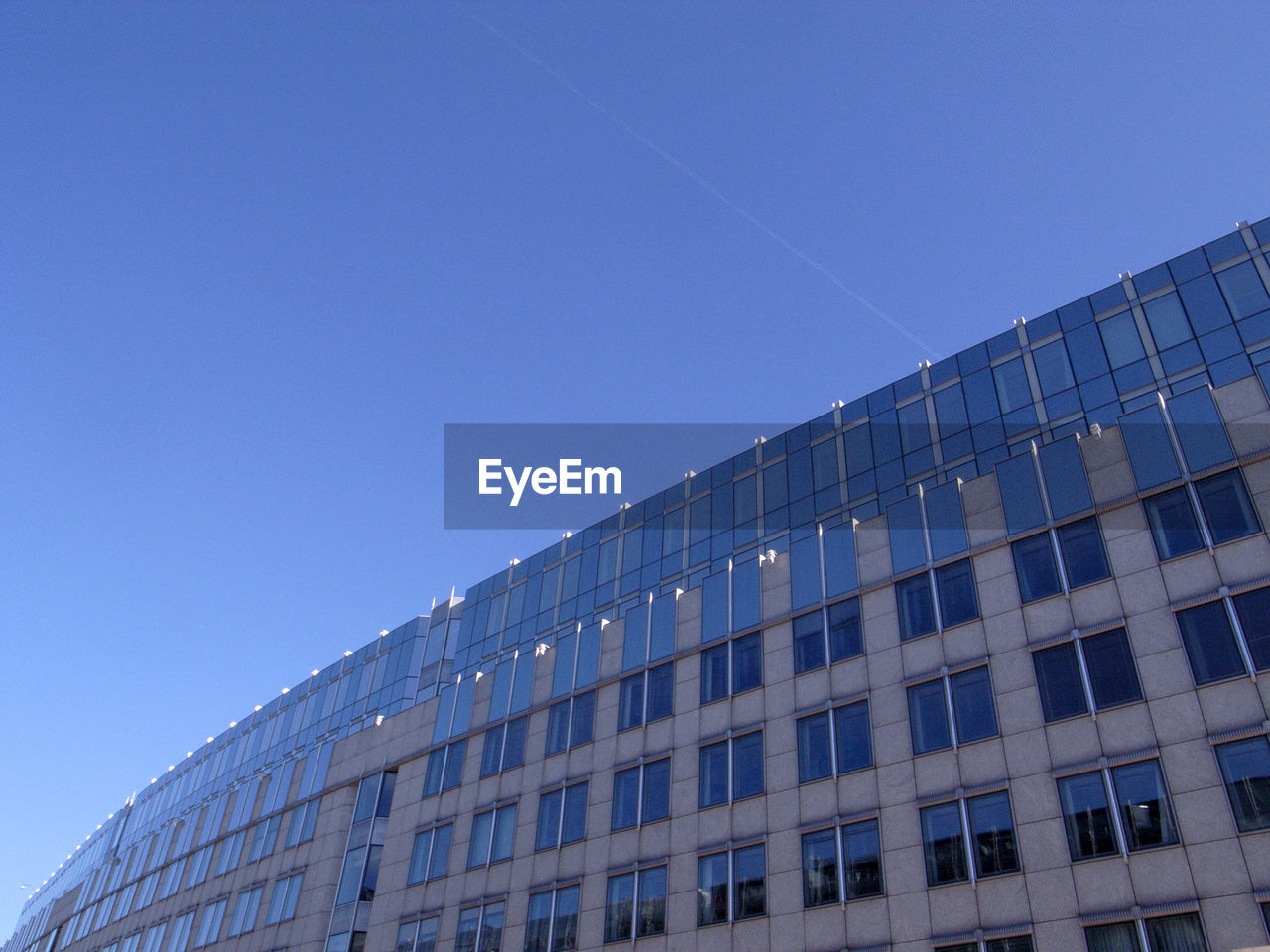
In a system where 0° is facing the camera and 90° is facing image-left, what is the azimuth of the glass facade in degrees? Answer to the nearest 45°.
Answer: approximately 45°
